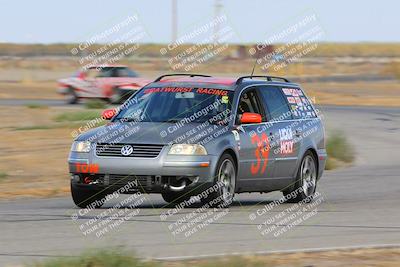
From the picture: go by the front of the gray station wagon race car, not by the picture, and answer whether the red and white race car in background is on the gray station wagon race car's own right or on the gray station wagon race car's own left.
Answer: on the gray station wagon race car's own right

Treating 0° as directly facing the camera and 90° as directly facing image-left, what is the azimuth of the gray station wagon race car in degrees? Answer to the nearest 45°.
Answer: approximately 45°
